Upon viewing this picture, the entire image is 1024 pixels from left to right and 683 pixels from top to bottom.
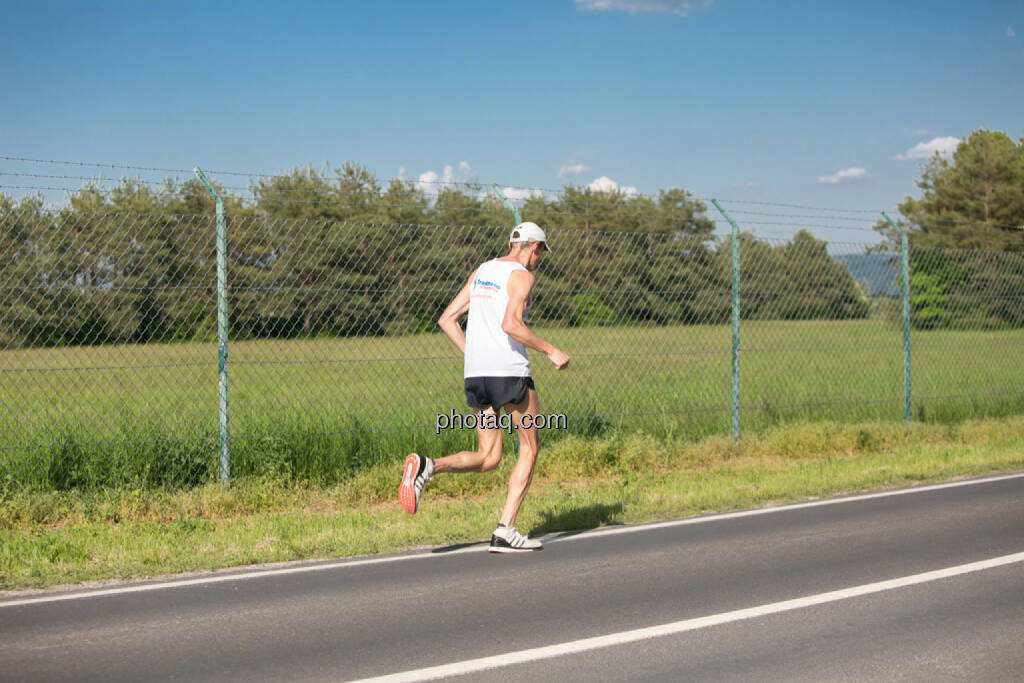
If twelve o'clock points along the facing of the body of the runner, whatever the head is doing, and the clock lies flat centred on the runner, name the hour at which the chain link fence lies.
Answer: The chain link fence is roughly at 10 o'clock from the runner.

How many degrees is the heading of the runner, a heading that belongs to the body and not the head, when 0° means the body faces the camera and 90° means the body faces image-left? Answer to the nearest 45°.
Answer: approximately 225°
